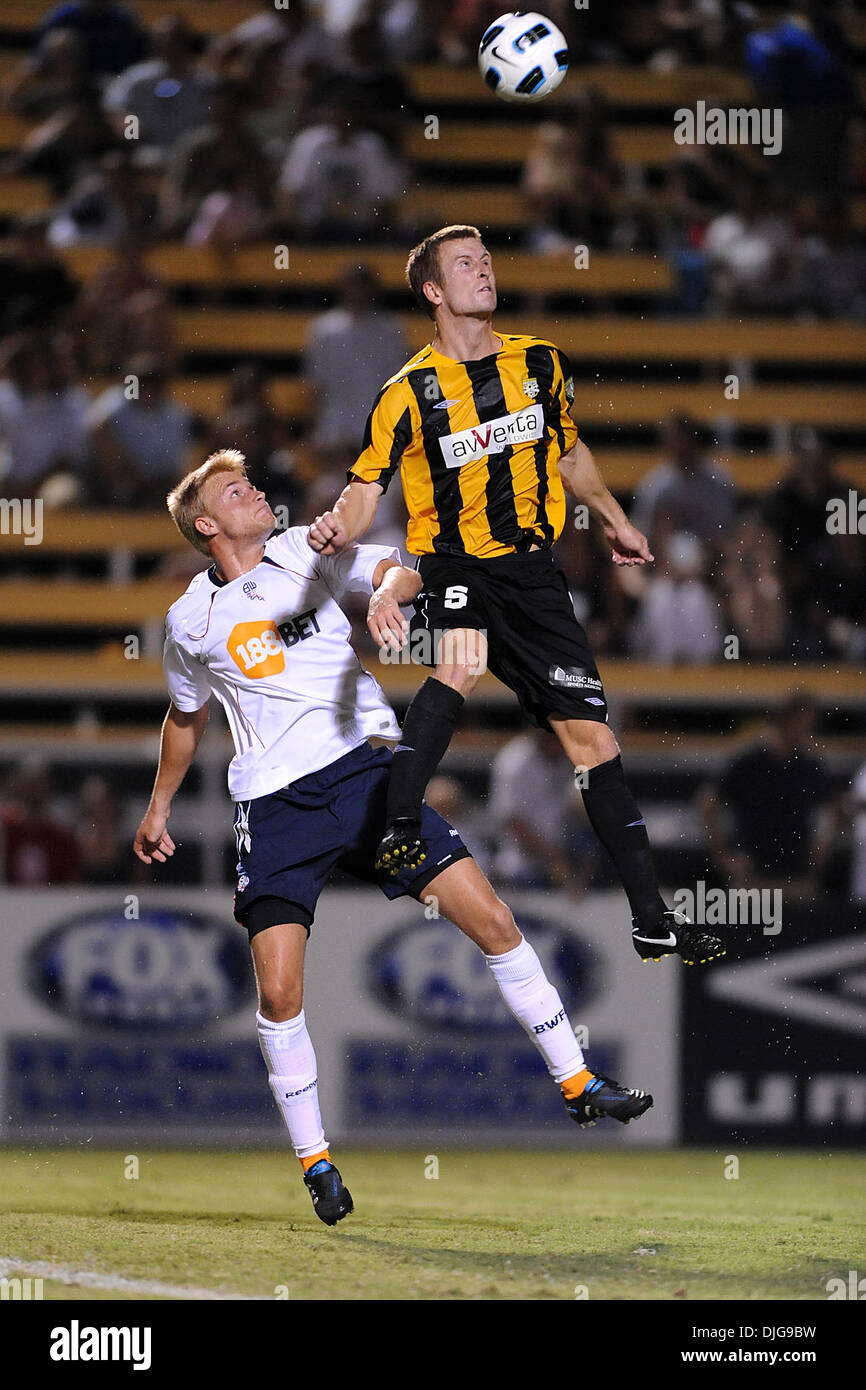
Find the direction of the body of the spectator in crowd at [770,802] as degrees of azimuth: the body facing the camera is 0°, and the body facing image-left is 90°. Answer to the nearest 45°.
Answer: approximately 0°

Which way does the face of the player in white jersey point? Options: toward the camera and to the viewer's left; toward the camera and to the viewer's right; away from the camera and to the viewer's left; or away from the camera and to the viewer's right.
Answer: toward the camera and to the viewer's right

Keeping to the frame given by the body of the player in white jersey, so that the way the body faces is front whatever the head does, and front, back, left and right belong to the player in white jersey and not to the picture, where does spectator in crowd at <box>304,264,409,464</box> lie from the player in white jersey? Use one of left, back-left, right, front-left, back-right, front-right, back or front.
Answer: back-left

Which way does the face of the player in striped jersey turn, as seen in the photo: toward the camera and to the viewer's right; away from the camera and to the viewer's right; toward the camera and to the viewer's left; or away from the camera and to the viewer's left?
toward the camera and to the viewer's right

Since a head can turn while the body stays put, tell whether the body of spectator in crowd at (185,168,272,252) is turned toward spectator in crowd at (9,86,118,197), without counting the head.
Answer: no

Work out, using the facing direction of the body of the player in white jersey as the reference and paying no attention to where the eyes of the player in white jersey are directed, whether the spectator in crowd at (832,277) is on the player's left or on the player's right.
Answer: on the player's left

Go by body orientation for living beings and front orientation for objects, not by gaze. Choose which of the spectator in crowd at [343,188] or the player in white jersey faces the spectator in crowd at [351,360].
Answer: the spectator in crowd at [343,188]

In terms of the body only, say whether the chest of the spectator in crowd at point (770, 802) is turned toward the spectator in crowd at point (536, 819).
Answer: no

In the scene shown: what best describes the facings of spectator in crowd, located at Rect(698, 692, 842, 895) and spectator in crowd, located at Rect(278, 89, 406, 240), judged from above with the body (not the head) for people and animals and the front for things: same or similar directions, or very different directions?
same or similar directions

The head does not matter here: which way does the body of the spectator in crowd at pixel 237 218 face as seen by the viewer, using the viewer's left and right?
facing the viewer

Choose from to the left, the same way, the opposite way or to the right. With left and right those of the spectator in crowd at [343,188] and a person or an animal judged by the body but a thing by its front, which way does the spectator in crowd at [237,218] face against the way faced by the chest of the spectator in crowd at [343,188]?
the same way

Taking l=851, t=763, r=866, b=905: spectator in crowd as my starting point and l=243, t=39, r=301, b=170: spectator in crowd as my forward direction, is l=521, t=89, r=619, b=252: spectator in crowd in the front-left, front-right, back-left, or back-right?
front-right

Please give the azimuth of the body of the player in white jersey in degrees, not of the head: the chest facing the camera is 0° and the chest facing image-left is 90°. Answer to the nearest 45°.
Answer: approximately 315°

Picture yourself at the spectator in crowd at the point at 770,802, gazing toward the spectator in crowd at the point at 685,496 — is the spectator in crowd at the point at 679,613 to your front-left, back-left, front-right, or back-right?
front-left

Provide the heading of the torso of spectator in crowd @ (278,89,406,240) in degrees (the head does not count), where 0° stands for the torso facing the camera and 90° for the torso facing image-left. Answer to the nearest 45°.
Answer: approximately 0°

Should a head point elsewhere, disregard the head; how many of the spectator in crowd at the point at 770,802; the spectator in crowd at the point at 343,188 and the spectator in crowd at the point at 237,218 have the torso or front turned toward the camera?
3
